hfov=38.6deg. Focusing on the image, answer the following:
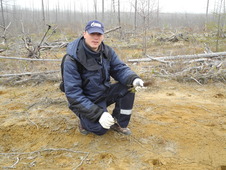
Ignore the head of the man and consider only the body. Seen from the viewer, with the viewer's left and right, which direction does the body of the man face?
facing the viewer and to the right of the viewer
